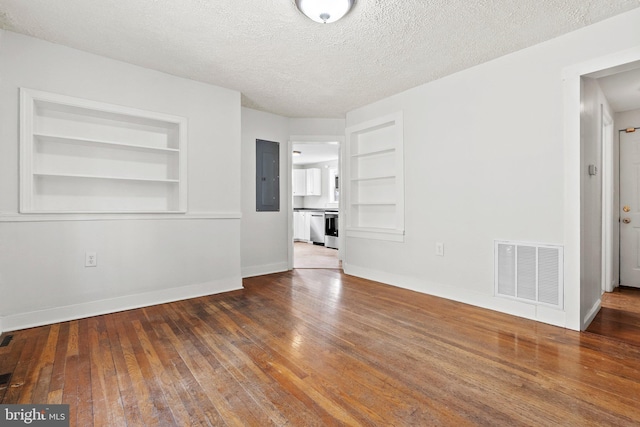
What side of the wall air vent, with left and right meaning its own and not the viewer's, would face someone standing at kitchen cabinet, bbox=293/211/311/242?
right

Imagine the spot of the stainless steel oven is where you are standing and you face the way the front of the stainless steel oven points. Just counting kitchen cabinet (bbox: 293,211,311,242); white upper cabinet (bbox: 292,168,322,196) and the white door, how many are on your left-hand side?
1

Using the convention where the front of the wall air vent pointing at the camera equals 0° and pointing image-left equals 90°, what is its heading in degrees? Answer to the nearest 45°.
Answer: approximately 45°

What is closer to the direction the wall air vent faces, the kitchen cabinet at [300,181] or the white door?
the kitchen cabinet

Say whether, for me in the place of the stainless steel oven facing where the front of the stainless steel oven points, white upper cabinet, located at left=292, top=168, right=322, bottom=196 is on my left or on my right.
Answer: on my right

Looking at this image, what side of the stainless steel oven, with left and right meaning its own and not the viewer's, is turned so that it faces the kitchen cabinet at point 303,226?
right

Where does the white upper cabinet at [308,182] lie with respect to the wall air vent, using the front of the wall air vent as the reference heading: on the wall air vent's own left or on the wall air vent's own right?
on the wall air vent's own right

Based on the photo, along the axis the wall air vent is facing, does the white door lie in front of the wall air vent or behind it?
behind
